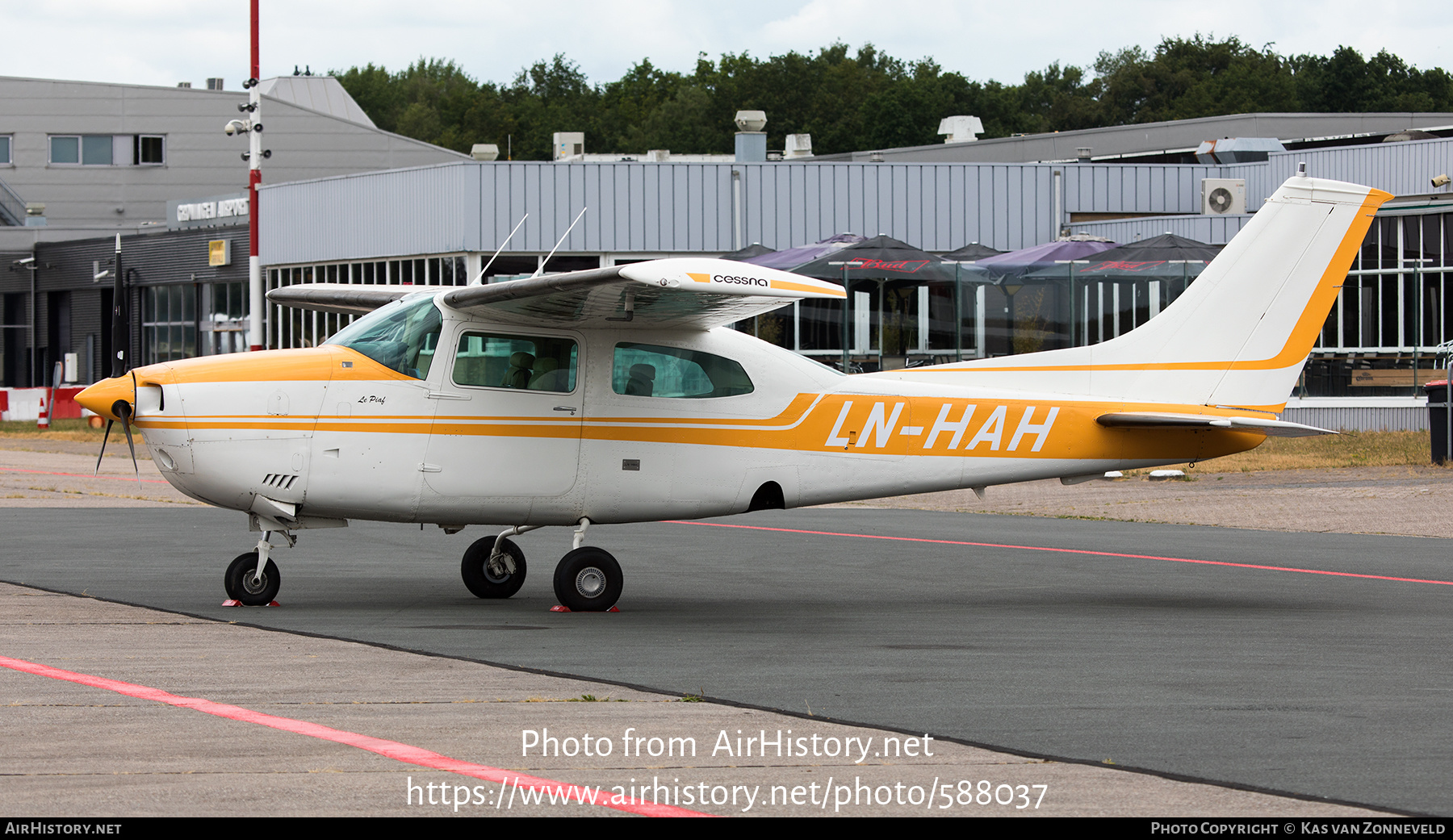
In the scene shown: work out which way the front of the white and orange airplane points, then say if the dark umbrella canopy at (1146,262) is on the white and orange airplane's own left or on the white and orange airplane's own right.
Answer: on the white and orange airplane's own right

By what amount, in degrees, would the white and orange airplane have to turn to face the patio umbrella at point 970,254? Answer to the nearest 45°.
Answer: approximately 90° to its right

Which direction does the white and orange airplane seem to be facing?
to the viewer's left

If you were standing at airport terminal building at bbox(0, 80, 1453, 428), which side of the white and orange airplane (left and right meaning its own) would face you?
right

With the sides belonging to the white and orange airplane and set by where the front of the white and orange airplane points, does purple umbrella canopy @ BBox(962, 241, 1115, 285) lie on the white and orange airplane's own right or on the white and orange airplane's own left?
on the white and orange airplane's own right

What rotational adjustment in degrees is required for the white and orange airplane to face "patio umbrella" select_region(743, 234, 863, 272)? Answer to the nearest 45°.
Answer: approximately 90° to its right
